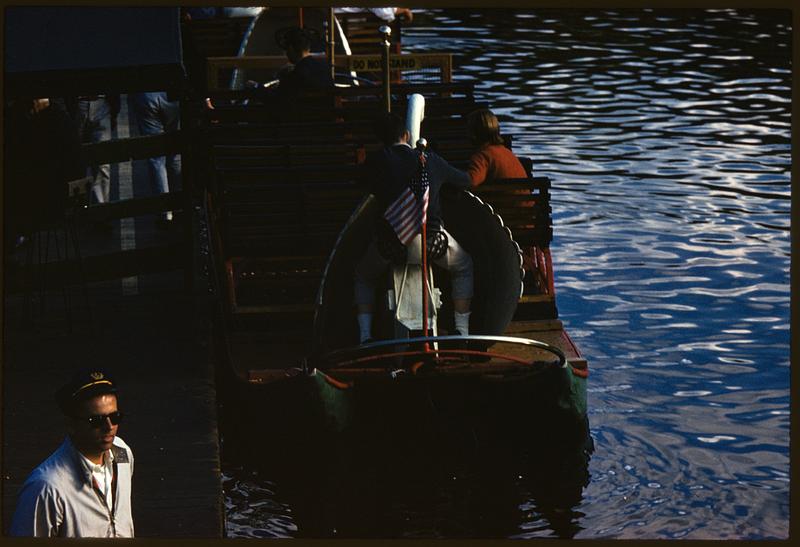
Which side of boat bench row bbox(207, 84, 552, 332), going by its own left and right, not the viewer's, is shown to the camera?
back

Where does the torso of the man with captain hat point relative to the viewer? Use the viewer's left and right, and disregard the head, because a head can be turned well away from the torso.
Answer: facing the viewer and to the right of the viewer

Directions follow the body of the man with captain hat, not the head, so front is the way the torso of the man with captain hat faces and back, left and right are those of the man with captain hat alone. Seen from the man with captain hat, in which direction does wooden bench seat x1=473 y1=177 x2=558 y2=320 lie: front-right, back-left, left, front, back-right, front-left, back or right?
left

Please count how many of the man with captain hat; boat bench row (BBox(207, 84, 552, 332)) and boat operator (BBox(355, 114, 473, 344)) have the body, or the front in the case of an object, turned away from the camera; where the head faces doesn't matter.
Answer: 2

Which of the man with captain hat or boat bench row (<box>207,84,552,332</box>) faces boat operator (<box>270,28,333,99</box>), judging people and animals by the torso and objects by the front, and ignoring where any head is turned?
the boat bench row

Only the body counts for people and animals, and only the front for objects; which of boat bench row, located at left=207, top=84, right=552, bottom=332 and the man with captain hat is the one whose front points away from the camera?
the boat bench row

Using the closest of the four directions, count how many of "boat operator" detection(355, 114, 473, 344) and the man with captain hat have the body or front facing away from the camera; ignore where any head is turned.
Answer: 1

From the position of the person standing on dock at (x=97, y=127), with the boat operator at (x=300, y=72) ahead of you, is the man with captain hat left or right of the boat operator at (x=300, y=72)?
right

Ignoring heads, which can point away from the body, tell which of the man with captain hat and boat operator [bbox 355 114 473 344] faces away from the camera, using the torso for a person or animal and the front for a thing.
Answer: the boat operator

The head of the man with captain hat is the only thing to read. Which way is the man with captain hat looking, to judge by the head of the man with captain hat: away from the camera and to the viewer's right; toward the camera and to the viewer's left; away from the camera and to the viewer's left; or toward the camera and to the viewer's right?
toward the camera and to the viewer's right

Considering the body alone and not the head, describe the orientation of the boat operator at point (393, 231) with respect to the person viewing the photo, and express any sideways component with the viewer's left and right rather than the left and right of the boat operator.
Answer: facing away from the viewer

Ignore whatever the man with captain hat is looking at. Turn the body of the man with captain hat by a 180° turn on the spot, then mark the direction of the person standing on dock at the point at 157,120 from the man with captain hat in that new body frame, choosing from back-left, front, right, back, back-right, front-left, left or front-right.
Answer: front-right
